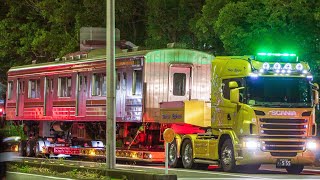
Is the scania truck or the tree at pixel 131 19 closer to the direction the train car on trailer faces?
the scania truck

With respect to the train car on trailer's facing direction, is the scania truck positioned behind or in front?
in front

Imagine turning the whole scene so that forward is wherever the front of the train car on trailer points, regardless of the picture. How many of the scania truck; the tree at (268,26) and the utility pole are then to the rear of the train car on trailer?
0

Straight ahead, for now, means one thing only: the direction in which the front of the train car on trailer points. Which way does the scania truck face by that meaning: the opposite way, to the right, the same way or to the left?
the same way

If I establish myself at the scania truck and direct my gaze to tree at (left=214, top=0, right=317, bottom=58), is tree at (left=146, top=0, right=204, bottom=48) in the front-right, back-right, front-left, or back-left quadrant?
front-left

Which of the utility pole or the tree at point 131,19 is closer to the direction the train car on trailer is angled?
the utility pole

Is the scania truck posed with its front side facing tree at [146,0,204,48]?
no

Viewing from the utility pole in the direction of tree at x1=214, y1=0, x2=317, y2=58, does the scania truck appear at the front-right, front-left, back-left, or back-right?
front-right

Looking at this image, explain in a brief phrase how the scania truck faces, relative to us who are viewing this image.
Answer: facing the viewer and to the right of the viewer

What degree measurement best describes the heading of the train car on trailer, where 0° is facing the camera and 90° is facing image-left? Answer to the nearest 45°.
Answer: approximately 315°

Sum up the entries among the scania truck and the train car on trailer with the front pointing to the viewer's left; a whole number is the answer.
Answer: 0

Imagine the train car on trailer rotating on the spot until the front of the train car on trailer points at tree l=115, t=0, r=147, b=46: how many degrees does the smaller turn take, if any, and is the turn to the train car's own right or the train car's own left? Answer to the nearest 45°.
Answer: approximately 135° to the train car's own left

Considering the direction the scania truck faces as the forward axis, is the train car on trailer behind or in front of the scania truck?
behind

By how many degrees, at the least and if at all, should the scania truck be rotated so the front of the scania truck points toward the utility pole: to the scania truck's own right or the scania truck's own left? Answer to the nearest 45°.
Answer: approximately 90° to the scania truck's own right
